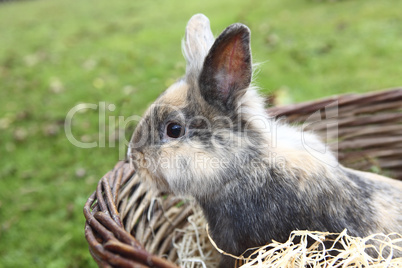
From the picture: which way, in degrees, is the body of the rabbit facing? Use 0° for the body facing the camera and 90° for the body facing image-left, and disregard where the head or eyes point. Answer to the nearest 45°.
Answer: approximately 90°
